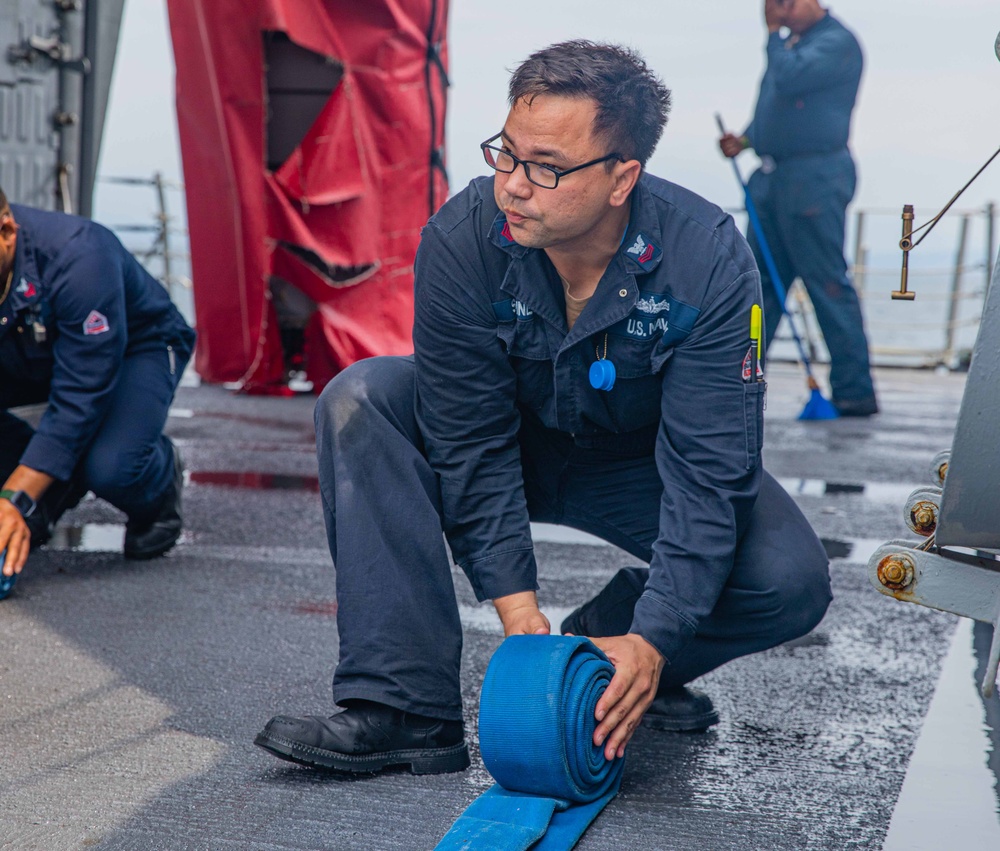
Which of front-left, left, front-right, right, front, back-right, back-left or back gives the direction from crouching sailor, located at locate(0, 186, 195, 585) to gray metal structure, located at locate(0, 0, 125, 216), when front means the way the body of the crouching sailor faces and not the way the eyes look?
back-right

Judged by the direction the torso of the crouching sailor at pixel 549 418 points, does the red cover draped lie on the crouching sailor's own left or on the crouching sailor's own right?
on the crouching sailor's own right

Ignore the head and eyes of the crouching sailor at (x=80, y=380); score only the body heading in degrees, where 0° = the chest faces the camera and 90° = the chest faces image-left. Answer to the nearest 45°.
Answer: approximately 45°

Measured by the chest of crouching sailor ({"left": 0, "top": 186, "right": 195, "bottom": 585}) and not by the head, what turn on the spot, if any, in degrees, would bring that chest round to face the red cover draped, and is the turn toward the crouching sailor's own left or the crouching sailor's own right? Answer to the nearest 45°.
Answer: approximately 135° to the crouching sailor's own right

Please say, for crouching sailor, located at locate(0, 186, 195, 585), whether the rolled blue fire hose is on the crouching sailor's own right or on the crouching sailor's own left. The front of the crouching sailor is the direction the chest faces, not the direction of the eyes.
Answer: on the crouching sailor's own left

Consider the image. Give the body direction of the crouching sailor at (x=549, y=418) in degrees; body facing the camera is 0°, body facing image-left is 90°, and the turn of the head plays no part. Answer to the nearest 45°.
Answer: approximately 45°

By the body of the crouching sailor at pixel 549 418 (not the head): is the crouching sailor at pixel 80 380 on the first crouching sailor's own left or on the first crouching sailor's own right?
on the first crouching sailor's own right

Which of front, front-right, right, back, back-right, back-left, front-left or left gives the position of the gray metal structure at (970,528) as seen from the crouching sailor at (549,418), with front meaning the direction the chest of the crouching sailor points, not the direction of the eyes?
left
